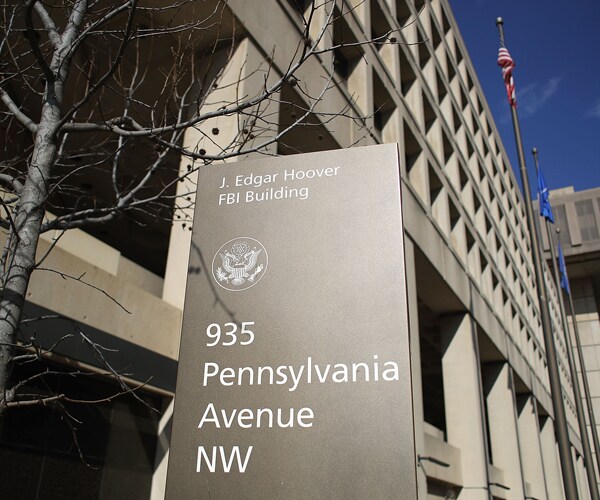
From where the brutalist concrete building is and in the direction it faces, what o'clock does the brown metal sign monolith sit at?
The brown metal sign monolith is roughly at 2 o'clock from the brutalist concrete building.

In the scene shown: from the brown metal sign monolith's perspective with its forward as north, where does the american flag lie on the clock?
The american flag is roughly at 7 o'clock from the brown metal sign monolith.

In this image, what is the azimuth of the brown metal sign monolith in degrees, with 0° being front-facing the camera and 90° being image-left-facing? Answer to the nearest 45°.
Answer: approximately 0°

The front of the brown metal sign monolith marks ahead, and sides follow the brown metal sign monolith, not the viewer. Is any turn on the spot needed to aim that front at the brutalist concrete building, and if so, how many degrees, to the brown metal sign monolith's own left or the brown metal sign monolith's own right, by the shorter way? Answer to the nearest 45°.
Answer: approximately 180°

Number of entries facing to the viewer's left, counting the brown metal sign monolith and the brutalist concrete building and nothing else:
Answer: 0

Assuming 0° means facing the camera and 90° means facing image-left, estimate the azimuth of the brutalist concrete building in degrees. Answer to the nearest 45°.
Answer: approximately 315°
